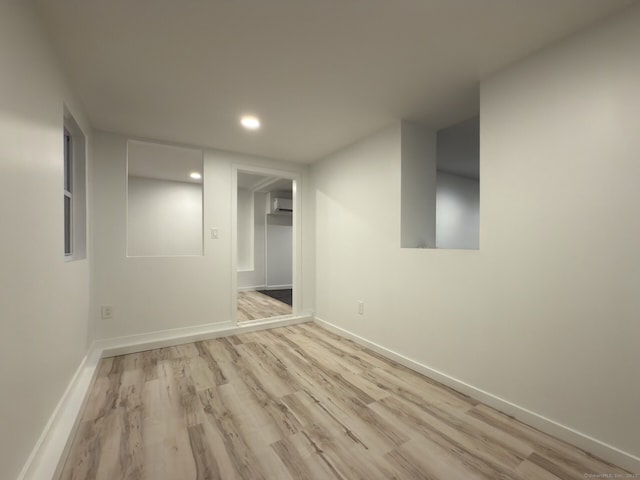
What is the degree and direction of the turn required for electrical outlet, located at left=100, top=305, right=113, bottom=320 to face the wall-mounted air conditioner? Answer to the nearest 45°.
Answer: approximately 135° to its left

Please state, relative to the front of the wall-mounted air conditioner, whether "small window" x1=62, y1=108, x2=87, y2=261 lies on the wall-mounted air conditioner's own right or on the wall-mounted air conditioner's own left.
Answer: on the wall-mounted air conditioner's own right

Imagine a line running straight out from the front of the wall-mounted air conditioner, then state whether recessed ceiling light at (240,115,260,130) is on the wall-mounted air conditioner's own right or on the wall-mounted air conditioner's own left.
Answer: on the wall-mounted air conditioner's own right

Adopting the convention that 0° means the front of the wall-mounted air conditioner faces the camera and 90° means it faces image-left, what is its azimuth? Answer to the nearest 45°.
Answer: approximately 315°

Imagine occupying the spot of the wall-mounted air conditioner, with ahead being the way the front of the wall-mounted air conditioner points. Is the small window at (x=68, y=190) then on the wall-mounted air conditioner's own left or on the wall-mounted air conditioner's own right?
on the wall-mounted air conditioner's own right
